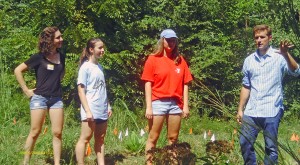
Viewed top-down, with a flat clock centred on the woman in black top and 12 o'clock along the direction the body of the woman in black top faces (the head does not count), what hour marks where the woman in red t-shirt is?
The woman in red t-shirt is roughly at 11 o'clock from the woman in black top.

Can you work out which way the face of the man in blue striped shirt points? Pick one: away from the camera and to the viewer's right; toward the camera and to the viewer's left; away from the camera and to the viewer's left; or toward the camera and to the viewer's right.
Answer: toward the camera and to the viewer's left

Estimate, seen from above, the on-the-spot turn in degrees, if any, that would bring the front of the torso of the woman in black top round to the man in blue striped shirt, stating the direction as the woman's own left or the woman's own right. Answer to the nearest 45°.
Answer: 0° — they already face them

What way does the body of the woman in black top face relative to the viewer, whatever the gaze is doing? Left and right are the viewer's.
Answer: facing the viewer and to the right of the viewer
